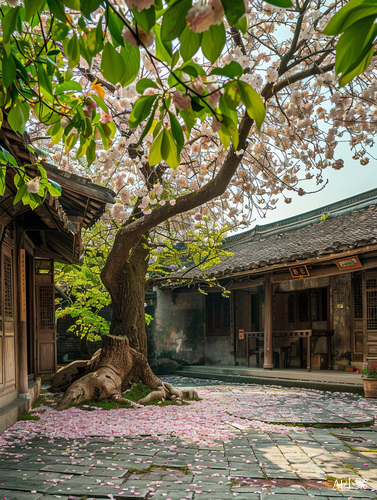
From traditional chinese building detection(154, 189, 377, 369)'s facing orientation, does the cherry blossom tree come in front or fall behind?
in front

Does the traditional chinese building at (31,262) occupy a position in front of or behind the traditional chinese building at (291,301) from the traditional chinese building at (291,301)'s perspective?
in front

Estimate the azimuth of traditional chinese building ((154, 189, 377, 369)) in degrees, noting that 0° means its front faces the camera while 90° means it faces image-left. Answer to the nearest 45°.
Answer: approximately 45°
